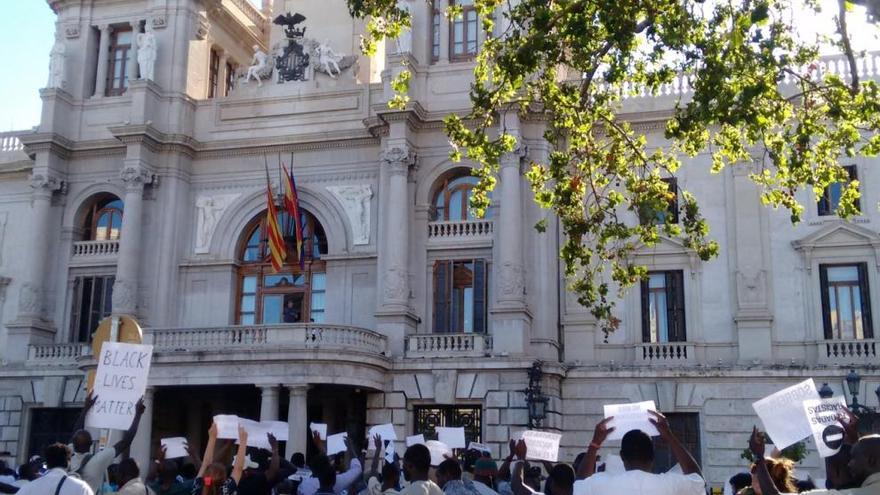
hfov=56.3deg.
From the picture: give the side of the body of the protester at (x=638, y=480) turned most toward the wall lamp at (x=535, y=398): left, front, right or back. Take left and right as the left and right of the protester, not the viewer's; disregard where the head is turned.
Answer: front

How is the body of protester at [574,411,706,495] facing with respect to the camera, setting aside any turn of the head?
away from the camera

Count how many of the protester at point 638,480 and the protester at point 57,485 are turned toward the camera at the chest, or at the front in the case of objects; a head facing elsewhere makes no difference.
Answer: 0

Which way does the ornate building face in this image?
toward the camera

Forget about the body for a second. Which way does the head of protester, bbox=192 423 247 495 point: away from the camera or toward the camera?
away from the camera

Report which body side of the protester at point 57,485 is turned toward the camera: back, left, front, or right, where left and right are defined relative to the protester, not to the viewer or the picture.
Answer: back

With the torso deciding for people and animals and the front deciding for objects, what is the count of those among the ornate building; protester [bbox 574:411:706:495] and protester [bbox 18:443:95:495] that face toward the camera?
1

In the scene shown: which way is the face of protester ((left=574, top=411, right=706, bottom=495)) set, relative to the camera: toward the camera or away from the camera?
away from the camera

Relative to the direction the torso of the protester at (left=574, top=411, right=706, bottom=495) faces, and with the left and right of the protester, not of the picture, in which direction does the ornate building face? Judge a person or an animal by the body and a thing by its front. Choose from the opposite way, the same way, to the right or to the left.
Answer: the opposite way

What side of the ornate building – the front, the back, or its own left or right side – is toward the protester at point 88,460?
front

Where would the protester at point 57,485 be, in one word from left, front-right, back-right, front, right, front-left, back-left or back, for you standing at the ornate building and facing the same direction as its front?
front

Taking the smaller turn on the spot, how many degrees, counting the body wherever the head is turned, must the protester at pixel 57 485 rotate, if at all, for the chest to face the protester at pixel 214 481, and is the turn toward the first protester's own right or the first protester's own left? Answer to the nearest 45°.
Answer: approximately 45° to the first protester's own right

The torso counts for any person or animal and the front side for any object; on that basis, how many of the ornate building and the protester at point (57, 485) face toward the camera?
1

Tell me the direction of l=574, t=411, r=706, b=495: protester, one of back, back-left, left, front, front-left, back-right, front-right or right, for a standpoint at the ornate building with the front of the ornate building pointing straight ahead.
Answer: front

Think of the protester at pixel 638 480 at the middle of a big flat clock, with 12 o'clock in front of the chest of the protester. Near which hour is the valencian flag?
The valencian flag is roughly at 11 o'clock from the protester.

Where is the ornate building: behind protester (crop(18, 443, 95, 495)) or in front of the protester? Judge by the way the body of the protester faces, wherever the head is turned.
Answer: in front
